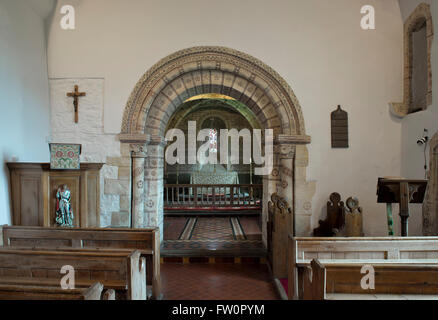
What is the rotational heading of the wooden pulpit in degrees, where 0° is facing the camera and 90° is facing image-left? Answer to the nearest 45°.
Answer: approximately 0°

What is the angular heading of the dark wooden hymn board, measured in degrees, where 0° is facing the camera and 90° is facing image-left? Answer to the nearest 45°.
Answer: approximately 0°

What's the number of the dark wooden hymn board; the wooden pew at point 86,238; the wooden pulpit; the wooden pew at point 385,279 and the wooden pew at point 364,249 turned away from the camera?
3

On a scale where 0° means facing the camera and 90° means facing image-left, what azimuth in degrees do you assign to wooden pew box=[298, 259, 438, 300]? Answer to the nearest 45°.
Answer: approximately 180°

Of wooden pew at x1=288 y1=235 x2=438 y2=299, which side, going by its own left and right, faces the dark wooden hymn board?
front

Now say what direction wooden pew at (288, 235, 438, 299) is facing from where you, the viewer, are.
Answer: facing away from the viewer

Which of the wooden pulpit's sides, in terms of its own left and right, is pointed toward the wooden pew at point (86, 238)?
front

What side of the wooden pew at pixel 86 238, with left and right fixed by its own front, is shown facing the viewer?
back

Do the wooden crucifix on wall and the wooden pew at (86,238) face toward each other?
yes

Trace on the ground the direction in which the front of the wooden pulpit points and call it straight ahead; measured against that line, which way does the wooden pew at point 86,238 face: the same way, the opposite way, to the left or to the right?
the opposite way
